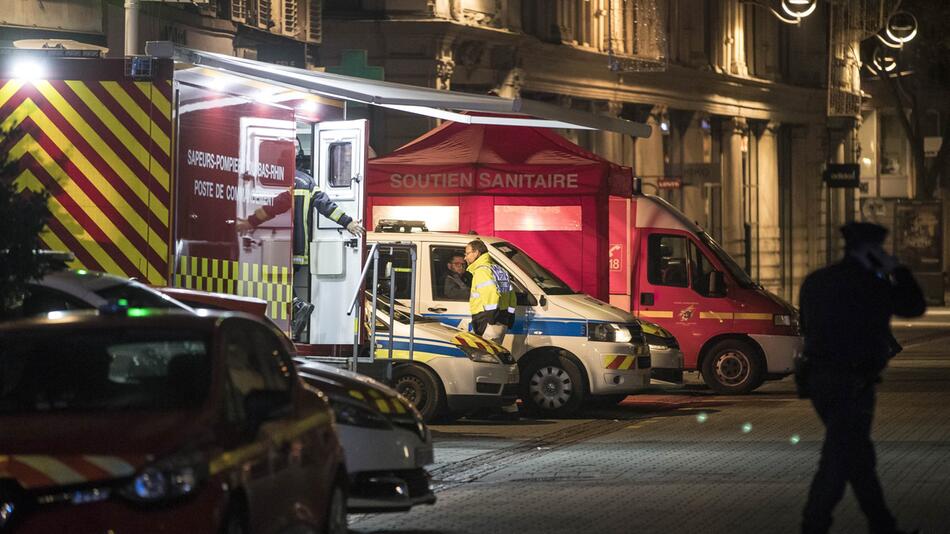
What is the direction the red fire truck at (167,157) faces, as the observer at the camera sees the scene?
facing away from the viewer and to the right of the viewer

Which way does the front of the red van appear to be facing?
to the viewer's right

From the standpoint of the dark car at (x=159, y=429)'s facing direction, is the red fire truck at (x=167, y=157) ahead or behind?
behind

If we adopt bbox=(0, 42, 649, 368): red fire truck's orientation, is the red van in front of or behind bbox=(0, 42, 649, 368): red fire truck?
in front

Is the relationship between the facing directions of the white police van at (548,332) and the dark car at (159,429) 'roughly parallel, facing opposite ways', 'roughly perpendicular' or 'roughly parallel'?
roughly perpendicular

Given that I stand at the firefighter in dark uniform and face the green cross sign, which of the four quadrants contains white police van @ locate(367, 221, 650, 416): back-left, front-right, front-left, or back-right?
front-right

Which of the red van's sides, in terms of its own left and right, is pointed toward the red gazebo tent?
back

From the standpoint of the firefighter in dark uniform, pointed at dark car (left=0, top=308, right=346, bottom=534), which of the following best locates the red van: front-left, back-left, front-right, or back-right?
back-left

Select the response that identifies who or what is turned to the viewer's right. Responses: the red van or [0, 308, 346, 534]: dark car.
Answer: the red van

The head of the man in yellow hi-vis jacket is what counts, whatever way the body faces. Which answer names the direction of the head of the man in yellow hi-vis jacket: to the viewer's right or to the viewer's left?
to the viewer's left

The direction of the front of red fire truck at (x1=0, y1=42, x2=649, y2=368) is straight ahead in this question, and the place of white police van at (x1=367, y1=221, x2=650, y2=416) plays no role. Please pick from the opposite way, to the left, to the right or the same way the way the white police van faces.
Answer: to the right

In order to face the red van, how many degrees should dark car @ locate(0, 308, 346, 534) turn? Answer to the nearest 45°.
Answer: approximately 180°

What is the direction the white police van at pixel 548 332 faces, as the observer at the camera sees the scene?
facing the viewer and to the right of the viewer

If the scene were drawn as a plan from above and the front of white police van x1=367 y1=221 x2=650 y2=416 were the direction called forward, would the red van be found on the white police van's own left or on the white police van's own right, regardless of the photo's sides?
on the white police van's own left
